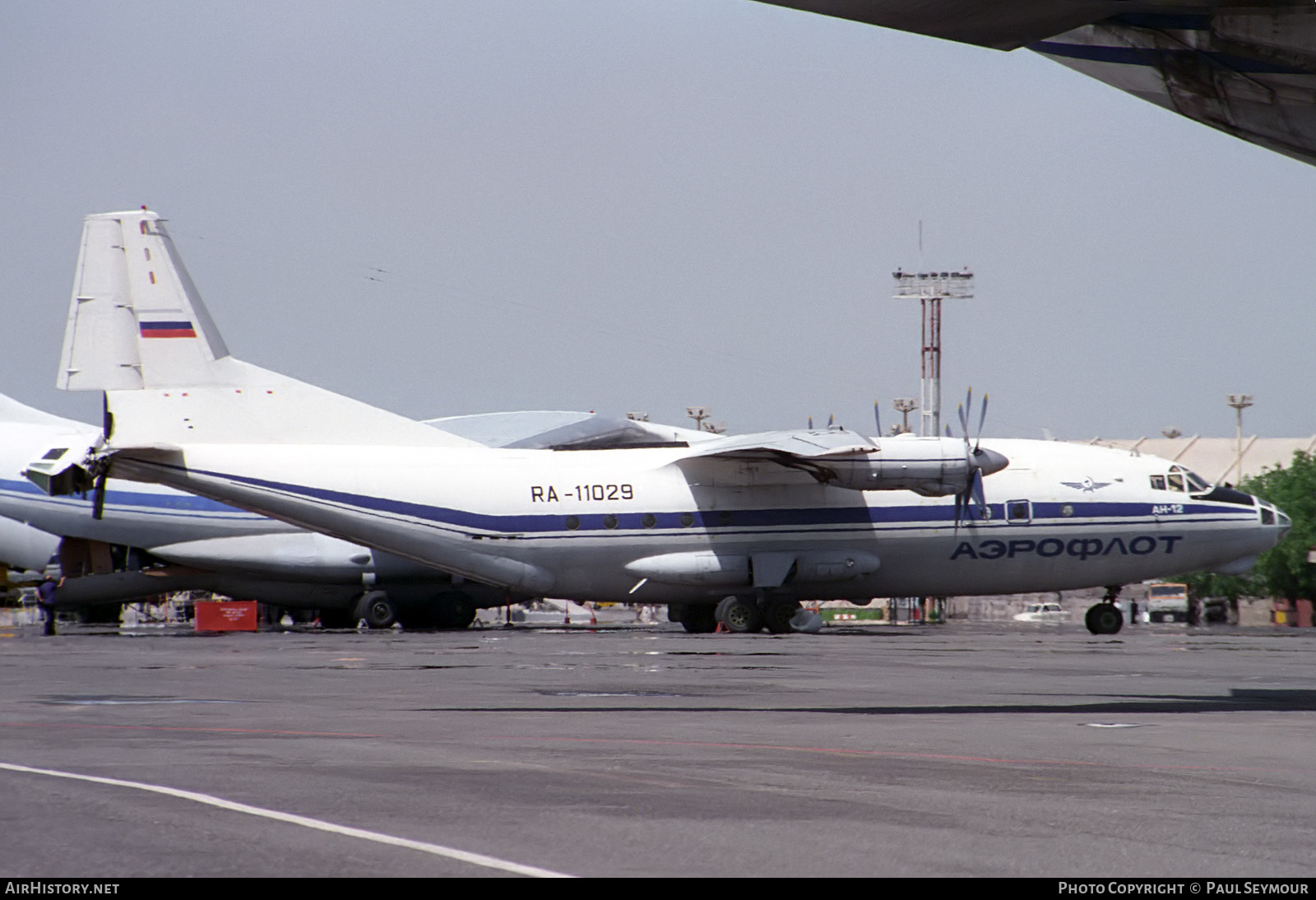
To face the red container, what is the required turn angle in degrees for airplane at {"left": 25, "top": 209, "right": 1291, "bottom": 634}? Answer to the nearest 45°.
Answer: approximately 135° to its left

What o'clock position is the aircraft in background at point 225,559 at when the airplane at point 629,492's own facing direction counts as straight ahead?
The aircraft in background is roughly at 7 o'clock from the airplane.

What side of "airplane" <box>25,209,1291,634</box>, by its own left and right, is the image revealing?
right
